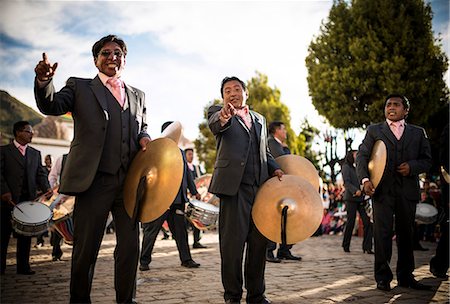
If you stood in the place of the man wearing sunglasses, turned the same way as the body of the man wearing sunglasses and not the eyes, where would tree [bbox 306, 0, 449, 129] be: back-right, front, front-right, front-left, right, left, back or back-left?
left

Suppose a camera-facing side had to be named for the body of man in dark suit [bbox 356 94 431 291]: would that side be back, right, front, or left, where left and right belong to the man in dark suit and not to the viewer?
front

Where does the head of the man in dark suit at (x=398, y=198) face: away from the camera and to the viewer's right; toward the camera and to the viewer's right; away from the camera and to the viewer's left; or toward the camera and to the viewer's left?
toward the camera and to the viewer's left

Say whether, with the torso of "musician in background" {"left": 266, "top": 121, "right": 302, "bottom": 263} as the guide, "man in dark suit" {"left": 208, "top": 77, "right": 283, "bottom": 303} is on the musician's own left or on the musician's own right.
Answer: on the musician's own right

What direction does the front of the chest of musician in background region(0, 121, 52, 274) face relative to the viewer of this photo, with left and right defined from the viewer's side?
facing the viewer and to the right of the viewer

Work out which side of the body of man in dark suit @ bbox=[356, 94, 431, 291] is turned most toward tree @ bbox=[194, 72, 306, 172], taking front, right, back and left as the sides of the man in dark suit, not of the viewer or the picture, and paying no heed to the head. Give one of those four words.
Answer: back

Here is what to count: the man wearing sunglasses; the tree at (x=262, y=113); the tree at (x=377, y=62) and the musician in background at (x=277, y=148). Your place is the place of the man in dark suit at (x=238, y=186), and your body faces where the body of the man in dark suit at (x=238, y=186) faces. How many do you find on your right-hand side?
1

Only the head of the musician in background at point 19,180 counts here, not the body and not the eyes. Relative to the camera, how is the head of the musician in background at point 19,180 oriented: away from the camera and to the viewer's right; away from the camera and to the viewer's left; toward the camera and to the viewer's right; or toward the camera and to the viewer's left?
toward the camera and to the viewer's right

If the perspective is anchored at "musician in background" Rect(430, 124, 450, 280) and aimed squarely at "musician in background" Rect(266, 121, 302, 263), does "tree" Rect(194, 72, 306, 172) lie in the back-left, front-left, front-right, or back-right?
front-right
